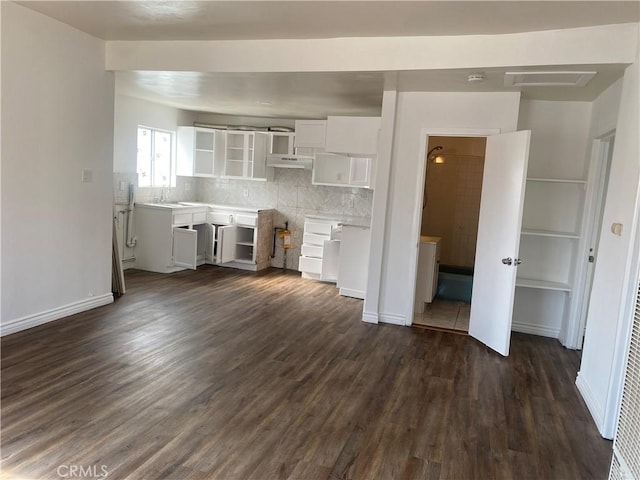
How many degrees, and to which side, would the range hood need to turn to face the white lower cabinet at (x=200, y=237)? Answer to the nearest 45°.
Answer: approximately 90° to its right

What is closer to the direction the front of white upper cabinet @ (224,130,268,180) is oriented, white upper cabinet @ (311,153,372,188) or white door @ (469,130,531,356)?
the white door

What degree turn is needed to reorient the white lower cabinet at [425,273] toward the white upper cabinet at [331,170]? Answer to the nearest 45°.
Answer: approximately 135° to its left

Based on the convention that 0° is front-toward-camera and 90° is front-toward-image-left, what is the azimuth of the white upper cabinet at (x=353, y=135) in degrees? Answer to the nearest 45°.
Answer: approximately 0°

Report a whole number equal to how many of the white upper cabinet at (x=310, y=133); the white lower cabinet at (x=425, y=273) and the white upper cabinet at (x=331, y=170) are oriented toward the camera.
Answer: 2

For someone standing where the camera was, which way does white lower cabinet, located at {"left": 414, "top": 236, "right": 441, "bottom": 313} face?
facing to the right of the viewer

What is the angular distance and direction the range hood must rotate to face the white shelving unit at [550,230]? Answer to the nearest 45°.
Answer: approximately 45° to its left

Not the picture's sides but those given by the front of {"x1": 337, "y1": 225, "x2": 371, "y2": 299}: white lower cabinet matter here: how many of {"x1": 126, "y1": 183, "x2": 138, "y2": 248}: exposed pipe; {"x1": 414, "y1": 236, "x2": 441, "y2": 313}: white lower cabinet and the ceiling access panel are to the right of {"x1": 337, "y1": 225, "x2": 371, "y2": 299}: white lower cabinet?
1

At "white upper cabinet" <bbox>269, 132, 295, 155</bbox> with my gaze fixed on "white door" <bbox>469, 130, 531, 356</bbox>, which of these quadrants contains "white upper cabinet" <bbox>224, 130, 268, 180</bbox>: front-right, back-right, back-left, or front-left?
back-right
